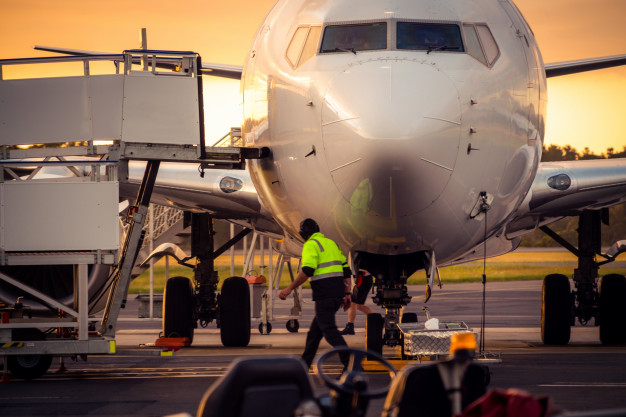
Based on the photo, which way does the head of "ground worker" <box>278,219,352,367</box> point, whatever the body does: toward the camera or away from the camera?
away from the camera

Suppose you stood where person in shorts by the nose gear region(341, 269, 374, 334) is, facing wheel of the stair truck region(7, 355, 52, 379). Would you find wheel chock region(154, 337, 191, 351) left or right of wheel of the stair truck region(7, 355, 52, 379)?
right

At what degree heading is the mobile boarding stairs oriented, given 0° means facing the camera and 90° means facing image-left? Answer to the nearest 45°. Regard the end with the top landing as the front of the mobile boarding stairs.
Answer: approximately 270°

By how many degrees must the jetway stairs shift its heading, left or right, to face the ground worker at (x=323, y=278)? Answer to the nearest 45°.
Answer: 0° — it already faces them

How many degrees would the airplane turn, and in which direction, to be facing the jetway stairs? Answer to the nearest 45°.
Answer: approximately 90° to its right

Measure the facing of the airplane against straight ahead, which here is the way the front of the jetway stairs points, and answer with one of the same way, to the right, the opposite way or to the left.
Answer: to the right

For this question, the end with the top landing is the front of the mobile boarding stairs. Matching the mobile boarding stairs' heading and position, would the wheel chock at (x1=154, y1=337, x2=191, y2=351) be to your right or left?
on your left

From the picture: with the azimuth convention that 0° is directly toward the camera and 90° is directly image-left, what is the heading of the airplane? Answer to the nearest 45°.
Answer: approximately 0°

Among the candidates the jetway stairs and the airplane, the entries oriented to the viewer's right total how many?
1
